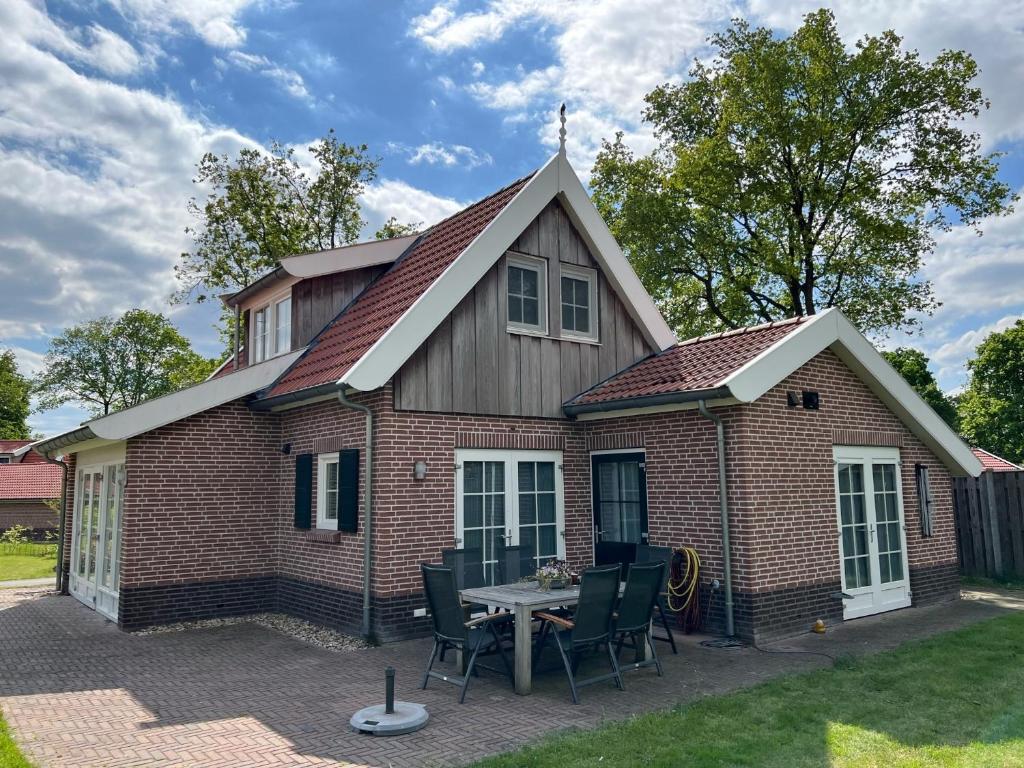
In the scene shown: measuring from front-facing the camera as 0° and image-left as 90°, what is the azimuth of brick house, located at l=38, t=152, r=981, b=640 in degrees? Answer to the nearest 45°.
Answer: approximately 315°

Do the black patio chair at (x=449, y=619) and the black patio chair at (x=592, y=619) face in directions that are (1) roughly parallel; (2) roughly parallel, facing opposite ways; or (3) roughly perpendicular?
roughly perpendicular

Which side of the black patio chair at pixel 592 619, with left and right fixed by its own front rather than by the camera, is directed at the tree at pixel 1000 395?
right

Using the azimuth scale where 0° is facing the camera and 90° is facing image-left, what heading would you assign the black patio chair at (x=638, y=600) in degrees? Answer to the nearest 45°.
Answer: approximately 135°

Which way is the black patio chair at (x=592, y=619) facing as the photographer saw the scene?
facing away from the viewer and to the left of the viewer

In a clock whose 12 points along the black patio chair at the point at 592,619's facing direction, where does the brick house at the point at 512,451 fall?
The brick house is roughly at 1 o'clock from the black patio chair.

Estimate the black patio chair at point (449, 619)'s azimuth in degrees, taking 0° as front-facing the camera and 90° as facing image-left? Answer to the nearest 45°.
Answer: approximately 225°

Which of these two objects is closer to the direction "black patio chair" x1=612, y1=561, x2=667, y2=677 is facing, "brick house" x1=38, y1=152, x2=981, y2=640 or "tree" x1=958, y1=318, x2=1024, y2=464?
the brick house
